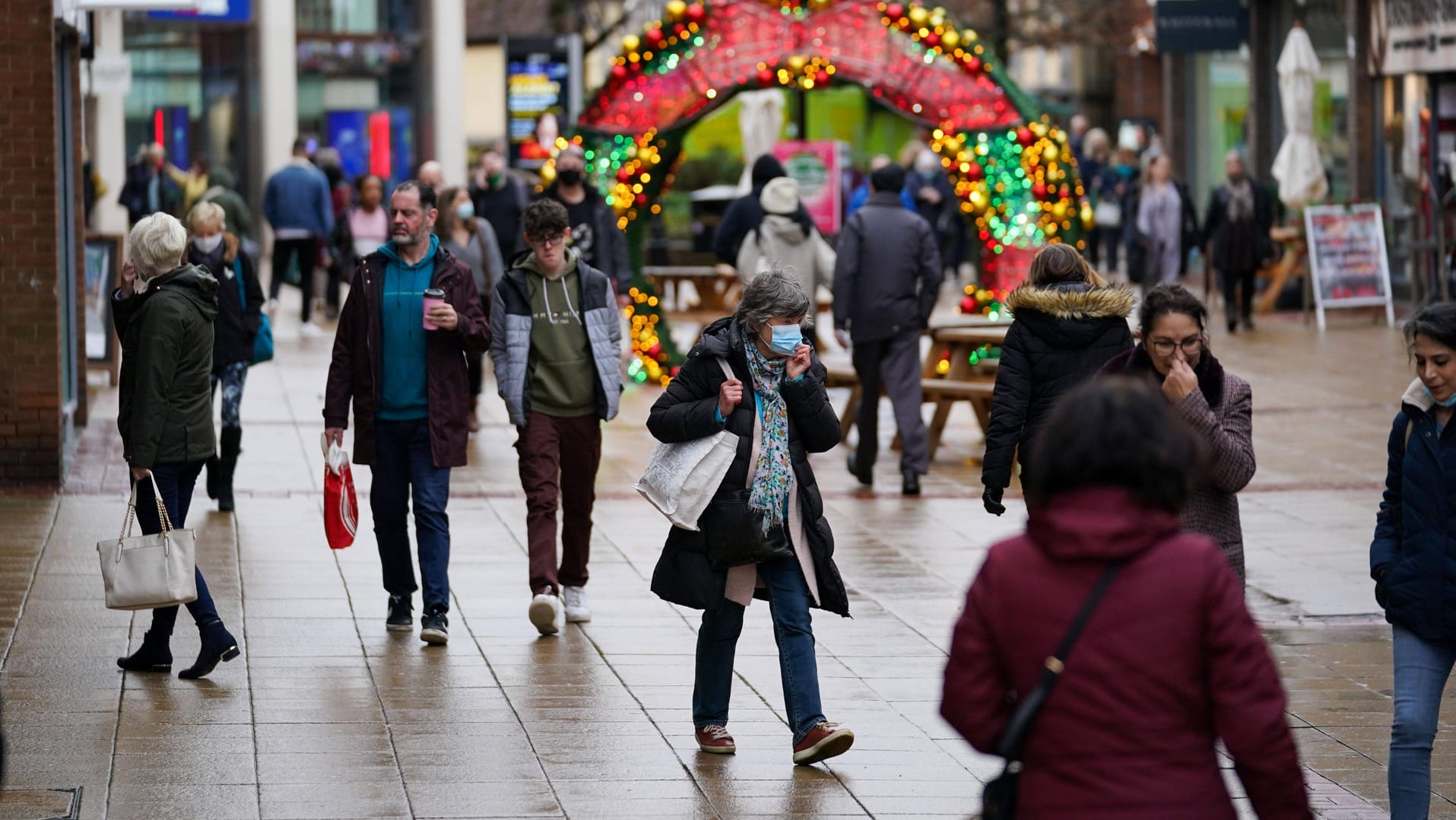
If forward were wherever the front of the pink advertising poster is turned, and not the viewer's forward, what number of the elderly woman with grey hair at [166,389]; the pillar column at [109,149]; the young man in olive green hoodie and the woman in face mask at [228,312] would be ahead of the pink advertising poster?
3

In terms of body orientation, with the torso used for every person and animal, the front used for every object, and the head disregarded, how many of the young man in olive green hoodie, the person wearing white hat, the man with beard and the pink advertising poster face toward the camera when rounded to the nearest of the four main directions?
3

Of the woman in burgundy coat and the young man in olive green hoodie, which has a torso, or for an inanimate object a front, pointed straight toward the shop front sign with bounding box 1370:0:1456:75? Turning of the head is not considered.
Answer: the woman in burgundy coat

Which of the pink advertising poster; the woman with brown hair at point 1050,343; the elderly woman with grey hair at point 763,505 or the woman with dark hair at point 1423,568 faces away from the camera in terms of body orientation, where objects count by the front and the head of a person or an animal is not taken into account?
the woman with brown hair at point 1050,343

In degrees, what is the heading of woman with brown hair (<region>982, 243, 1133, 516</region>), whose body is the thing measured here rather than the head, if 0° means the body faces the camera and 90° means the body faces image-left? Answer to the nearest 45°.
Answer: approximately 180°

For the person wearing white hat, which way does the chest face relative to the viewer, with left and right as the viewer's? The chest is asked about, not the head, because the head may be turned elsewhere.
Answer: facing away from the viewer

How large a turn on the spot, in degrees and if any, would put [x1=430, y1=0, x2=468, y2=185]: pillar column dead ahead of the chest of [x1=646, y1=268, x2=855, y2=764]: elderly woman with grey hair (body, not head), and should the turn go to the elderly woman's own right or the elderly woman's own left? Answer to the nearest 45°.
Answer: approximately 135° to the elderly woman's own left

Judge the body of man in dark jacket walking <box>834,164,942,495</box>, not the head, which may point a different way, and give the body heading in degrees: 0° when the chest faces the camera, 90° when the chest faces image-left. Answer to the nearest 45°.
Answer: approximately 180°

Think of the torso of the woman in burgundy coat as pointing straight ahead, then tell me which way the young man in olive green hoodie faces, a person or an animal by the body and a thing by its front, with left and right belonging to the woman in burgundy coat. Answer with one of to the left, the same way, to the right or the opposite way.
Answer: the opposite way
